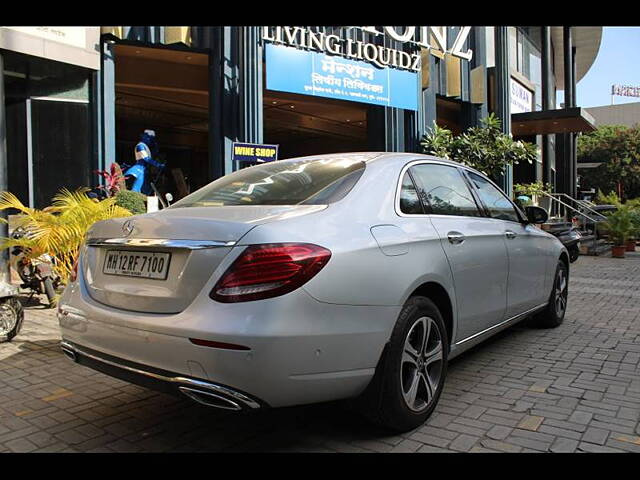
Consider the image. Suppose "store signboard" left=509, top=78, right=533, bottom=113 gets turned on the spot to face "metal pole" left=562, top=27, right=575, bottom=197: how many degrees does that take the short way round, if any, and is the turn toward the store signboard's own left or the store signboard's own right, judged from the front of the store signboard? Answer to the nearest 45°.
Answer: approximately 90° to the store signboard's own left

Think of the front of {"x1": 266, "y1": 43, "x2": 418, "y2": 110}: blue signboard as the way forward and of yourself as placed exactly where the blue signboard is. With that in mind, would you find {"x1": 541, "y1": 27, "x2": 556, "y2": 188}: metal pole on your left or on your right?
on your left

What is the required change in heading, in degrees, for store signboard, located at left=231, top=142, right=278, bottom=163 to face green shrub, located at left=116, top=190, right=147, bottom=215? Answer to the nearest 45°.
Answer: approximately 45° to its right

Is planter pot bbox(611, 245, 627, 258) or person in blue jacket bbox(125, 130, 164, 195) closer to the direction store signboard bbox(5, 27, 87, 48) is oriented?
the planter pot

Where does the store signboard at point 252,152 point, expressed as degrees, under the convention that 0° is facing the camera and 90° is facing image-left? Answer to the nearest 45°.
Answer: approximately 0°

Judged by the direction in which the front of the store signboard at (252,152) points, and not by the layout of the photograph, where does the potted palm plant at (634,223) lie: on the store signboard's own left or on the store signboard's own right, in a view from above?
on the store signboard's own left

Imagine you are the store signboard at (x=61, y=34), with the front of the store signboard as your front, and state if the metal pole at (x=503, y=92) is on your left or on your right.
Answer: on your left
